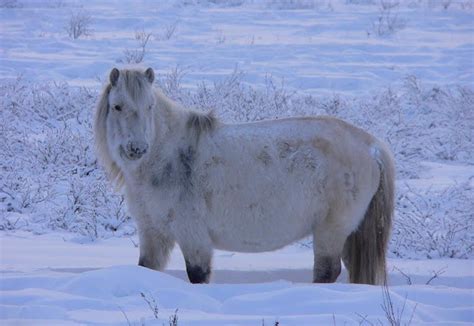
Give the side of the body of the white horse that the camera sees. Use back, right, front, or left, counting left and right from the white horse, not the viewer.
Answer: left
